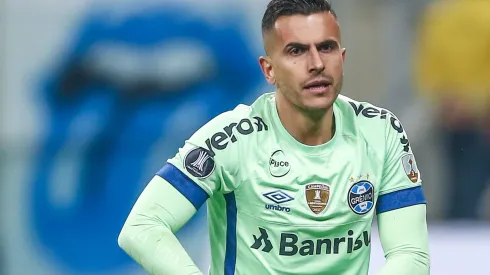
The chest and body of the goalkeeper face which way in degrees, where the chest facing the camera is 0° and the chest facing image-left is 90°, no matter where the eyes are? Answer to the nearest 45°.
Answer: approximately 315°
